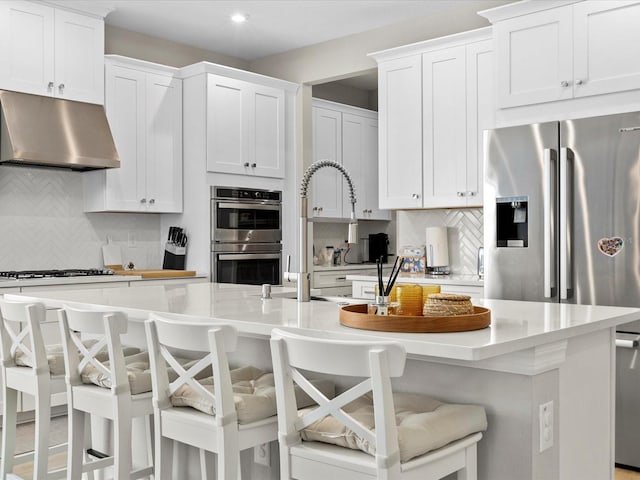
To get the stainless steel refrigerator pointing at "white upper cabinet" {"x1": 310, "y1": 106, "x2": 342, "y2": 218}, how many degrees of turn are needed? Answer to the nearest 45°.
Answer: approximately 90° to its right

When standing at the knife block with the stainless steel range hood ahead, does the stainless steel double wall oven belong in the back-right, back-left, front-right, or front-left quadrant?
back-left

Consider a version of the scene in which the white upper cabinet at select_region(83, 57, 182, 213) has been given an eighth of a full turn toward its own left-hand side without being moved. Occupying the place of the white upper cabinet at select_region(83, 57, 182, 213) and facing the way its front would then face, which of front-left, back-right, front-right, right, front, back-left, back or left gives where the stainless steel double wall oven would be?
front

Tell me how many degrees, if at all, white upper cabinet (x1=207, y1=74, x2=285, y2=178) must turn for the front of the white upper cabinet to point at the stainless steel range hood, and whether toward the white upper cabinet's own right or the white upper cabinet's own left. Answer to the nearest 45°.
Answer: approximately 90° to the white upper cabinet's own right

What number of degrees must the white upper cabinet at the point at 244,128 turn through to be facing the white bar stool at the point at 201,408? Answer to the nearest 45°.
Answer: approximately 45° to its right

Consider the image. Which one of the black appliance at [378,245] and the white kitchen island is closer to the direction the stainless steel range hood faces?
the white kitchen island

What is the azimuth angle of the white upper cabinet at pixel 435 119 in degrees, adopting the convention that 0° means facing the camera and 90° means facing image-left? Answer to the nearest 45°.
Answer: approximately 45°

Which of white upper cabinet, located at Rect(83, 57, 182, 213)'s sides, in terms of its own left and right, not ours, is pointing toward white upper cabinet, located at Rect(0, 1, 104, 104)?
right

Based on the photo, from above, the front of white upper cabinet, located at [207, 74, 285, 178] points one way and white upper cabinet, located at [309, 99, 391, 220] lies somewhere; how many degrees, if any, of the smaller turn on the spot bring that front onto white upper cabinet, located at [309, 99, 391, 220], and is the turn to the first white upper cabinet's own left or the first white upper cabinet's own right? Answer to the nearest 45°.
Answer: approximately 90° to the first white upper cabinet's own left

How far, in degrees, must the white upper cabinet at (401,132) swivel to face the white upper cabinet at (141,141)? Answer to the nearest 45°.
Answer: approximately 45° to its right

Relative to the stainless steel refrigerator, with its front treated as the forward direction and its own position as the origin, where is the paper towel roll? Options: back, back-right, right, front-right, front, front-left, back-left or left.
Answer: right

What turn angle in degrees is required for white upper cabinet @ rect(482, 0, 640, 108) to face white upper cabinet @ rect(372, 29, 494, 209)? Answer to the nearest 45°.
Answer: approximately 90° to its right

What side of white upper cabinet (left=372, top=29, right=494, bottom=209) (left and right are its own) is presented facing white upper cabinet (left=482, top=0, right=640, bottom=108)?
left

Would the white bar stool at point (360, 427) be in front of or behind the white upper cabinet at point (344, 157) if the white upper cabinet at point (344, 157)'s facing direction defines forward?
in front
